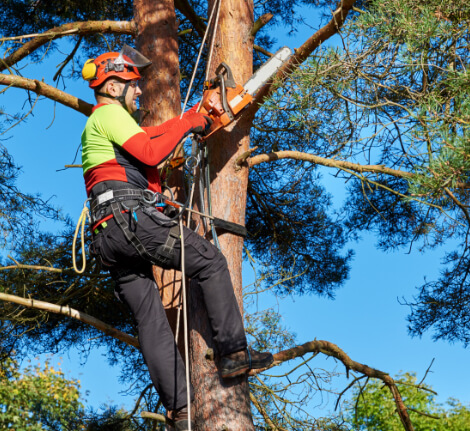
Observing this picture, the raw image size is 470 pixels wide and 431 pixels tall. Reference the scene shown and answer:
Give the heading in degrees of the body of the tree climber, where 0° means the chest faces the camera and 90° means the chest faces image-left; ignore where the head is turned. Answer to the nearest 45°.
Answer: approximately 270°
